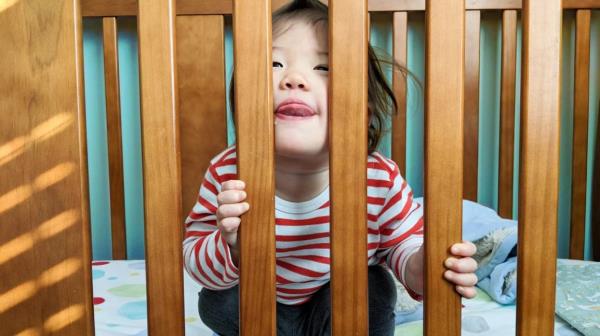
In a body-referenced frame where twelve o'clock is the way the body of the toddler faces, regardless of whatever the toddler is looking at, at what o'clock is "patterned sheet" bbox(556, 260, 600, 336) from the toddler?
The patterned sheet is roughly at 8 o'clock from the toddler.

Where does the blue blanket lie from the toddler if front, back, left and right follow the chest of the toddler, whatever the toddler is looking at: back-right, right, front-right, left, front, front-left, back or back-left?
back-left

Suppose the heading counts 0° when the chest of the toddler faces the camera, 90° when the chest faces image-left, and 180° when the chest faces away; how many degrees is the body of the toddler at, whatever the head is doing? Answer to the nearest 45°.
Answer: approximately 0°
